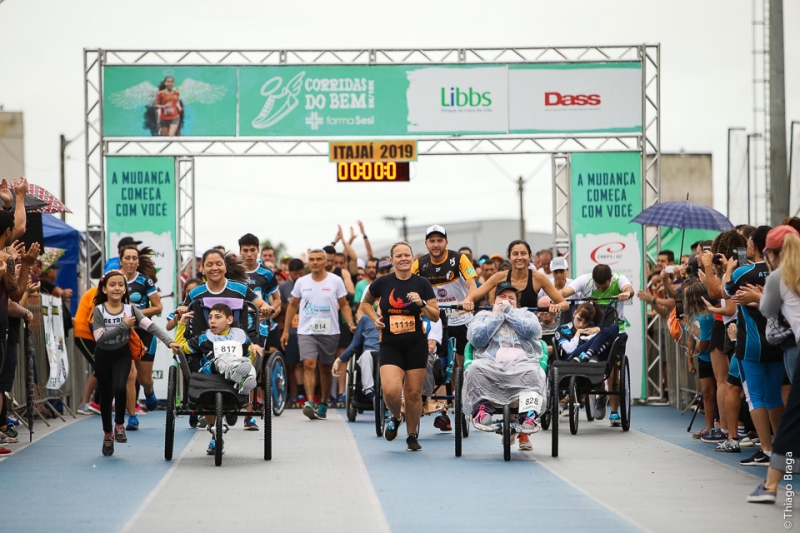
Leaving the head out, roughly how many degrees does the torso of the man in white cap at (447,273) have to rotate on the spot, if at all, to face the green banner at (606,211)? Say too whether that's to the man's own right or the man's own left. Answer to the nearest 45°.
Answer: approximately 135° to the man's own left

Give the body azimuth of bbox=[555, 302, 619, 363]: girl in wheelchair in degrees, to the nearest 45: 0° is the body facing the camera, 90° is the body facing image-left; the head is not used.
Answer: approximately 0°

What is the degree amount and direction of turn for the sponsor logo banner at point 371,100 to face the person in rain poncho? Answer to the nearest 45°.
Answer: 0° — it already faces them

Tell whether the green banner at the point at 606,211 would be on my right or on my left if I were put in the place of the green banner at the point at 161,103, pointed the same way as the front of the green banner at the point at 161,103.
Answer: on my left
